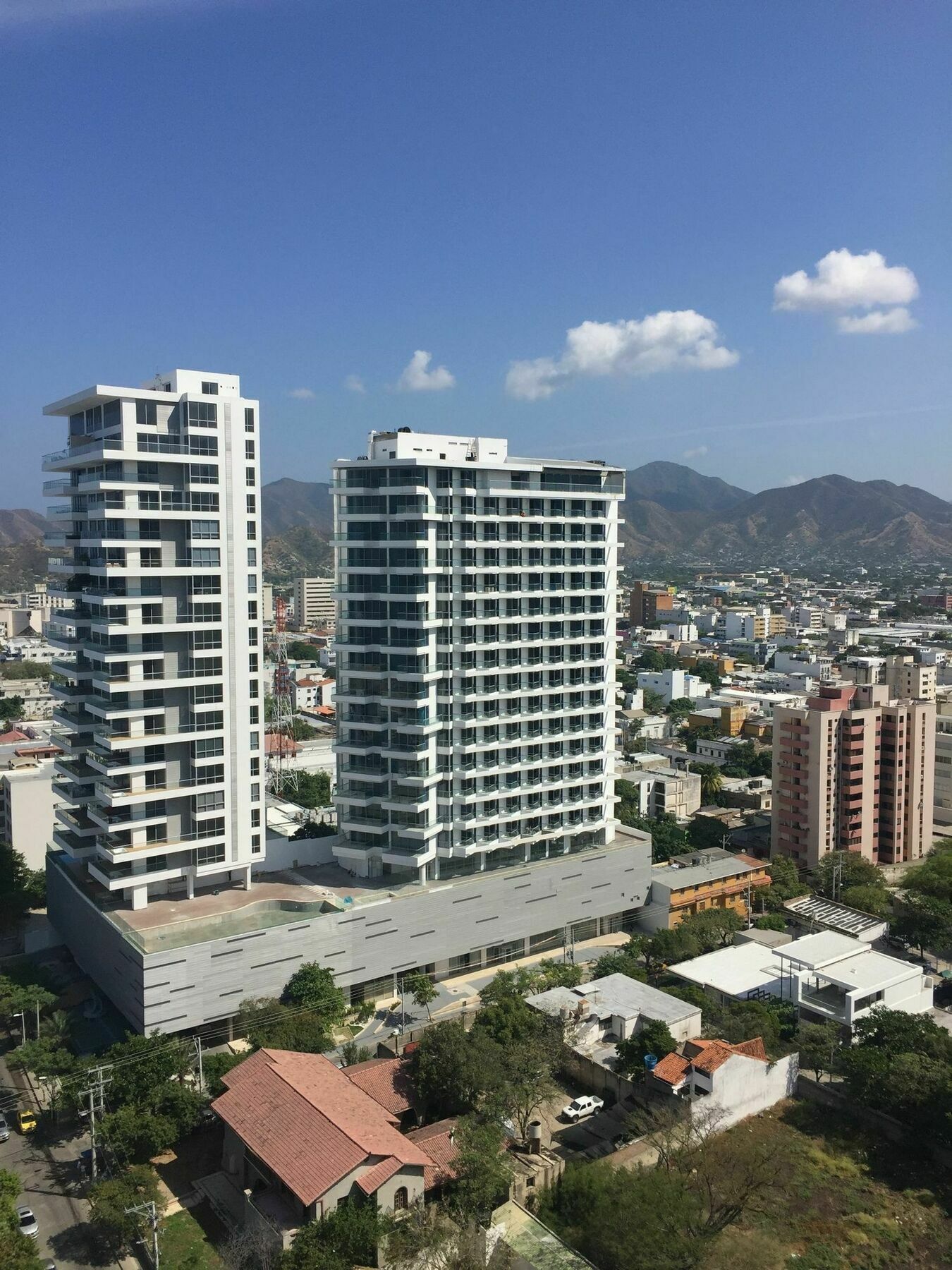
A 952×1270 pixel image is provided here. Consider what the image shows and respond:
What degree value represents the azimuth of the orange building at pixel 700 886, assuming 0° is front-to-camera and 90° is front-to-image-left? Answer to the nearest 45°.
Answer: approximately 315°

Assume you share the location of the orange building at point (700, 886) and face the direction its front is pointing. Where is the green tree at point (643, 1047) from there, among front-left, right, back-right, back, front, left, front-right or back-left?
front-right

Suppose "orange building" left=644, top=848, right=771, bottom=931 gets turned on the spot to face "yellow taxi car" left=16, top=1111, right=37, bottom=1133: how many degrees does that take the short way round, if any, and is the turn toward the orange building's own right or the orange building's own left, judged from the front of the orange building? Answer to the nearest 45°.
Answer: approximately 90° to the orange building's own right

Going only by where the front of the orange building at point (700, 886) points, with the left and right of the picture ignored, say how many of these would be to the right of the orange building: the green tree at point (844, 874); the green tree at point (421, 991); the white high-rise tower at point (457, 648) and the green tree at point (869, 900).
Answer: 2

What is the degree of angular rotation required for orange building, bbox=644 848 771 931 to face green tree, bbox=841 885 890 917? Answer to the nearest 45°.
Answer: approximately 45° to its left

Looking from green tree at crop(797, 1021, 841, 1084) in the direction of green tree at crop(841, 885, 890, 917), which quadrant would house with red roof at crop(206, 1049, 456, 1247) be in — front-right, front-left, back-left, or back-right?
back-left

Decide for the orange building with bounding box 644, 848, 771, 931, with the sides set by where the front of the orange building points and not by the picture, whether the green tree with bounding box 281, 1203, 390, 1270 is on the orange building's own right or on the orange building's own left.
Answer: on the orange building's own right

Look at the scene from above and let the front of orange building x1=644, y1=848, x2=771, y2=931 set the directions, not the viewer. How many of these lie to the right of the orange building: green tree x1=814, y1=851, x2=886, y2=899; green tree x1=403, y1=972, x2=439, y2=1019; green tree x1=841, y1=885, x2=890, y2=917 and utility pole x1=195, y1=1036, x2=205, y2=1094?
2

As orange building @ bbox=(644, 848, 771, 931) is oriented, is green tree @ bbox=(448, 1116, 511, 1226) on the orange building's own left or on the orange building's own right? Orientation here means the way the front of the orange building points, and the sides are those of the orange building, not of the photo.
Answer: on the orange building's own right

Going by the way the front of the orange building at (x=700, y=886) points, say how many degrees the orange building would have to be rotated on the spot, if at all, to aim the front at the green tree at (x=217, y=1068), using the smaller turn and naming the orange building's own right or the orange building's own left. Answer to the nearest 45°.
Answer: approximately 90° to the orange building's own right

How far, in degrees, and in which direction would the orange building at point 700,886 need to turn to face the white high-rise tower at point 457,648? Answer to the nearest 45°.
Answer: approximately 90° to its right

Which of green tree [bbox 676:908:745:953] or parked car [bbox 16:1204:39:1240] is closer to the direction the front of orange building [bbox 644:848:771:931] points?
the green tree

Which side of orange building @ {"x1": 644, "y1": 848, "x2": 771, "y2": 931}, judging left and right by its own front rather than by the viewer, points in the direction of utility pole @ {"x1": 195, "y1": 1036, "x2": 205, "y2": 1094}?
right
